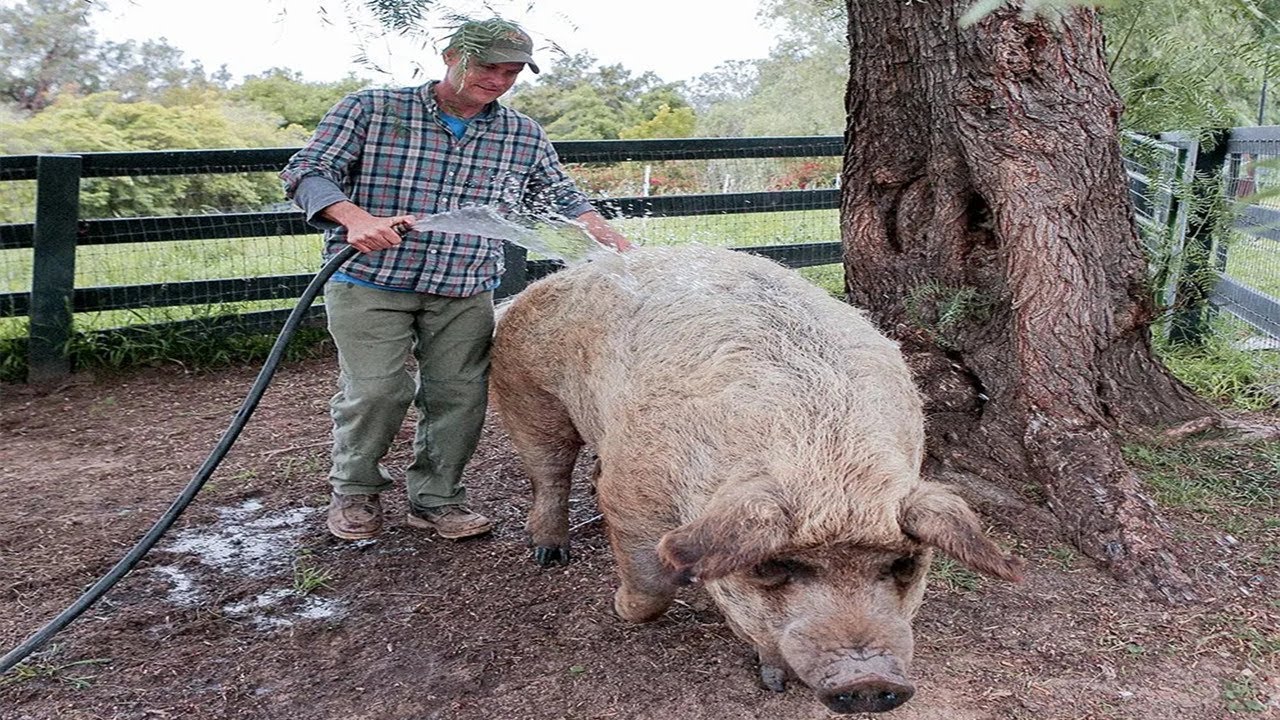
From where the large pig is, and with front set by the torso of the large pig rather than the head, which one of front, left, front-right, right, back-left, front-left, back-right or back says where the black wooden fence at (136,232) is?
back

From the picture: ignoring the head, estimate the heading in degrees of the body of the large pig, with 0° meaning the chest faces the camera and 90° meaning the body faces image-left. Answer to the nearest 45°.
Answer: approximately 315°

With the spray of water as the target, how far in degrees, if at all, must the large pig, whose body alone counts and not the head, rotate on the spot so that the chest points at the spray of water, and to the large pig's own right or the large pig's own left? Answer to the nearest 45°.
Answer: approximately 180°

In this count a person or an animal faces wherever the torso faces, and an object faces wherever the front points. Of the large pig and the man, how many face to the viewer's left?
0

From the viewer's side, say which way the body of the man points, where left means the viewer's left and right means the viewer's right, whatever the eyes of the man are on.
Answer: facing the viewer and to the right of the viewer

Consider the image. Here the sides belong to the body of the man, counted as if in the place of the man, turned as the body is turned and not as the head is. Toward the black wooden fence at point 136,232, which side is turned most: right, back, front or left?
back

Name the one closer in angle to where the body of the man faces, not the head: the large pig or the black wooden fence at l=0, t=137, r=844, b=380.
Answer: the large pig

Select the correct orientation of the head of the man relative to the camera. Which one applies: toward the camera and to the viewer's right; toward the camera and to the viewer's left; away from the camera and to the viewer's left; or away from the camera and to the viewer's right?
toward the camera and to the viewer's right
